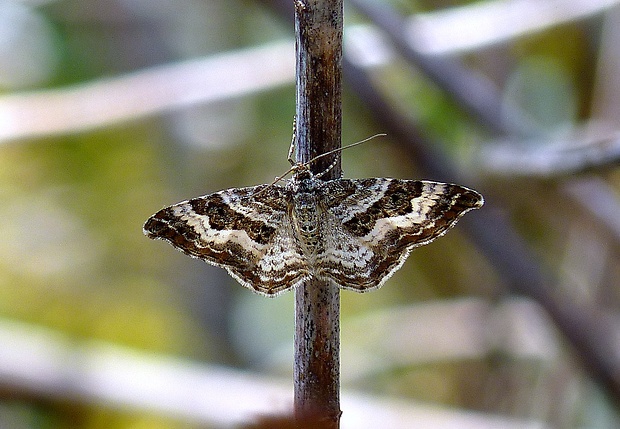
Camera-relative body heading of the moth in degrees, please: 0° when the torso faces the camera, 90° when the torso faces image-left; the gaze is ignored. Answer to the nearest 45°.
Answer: approximately 180°

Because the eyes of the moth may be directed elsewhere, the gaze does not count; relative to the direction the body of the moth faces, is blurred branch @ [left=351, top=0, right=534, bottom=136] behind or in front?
in front

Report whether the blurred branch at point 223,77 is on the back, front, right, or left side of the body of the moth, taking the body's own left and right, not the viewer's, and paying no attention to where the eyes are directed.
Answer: front

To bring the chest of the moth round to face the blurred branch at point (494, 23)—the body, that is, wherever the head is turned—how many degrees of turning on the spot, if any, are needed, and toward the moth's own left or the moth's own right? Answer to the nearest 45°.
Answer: approximately 45° to the moth's own right
